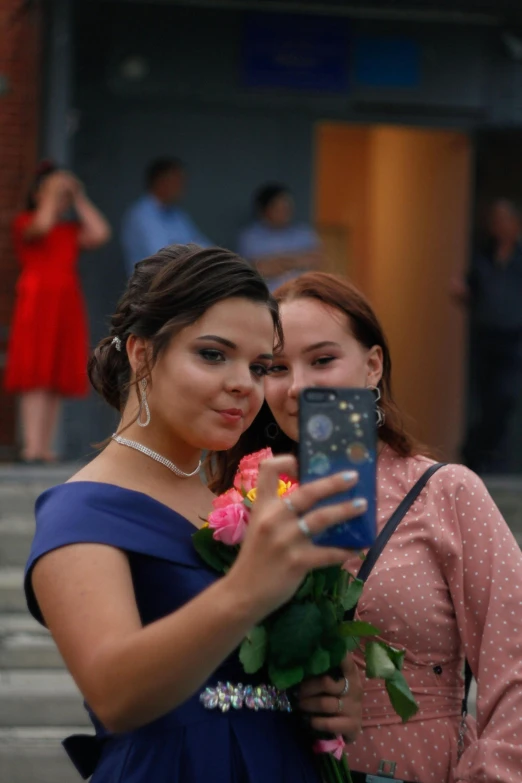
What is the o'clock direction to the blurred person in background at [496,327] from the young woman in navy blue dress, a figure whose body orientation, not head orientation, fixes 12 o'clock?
The blurred person in background is roughly at 8 o'clock from the young woman in navy blue dress.

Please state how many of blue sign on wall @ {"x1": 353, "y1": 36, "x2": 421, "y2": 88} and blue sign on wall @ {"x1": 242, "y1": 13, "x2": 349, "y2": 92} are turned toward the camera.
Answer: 2

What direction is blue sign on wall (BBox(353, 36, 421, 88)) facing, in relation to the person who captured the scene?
facing the viewer

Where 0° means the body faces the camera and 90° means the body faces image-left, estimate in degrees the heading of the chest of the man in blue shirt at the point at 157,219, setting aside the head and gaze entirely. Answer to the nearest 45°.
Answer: approximately 315°

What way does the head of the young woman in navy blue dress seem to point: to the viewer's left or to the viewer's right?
to the viewer's right

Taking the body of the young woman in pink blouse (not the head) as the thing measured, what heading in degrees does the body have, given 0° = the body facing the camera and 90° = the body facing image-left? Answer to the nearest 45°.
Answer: approximately 45°

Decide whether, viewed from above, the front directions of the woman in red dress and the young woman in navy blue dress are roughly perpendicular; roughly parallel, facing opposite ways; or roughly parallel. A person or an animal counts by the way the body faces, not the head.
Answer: roughly parallel

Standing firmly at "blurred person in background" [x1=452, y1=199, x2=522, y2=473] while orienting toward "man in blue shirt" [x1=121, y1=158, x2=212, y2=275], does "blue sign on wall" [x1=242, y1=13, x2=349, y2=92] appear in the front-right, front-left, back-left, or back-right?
front-right

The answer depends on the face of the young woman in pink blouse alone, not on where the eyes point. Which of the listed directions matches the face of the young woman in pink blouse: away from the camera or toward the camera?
toward the camera

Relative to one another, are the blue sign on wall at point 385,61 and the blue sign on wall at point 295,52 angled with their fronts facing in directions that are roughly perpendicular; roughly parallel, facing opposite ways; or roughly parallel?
roughly parallel

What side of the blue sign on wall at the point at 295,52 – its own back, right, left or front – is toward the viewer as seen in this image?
front

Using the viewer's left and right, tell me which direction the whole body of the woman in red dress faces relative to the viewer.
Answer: facing the viewer and to the right of the viewer
